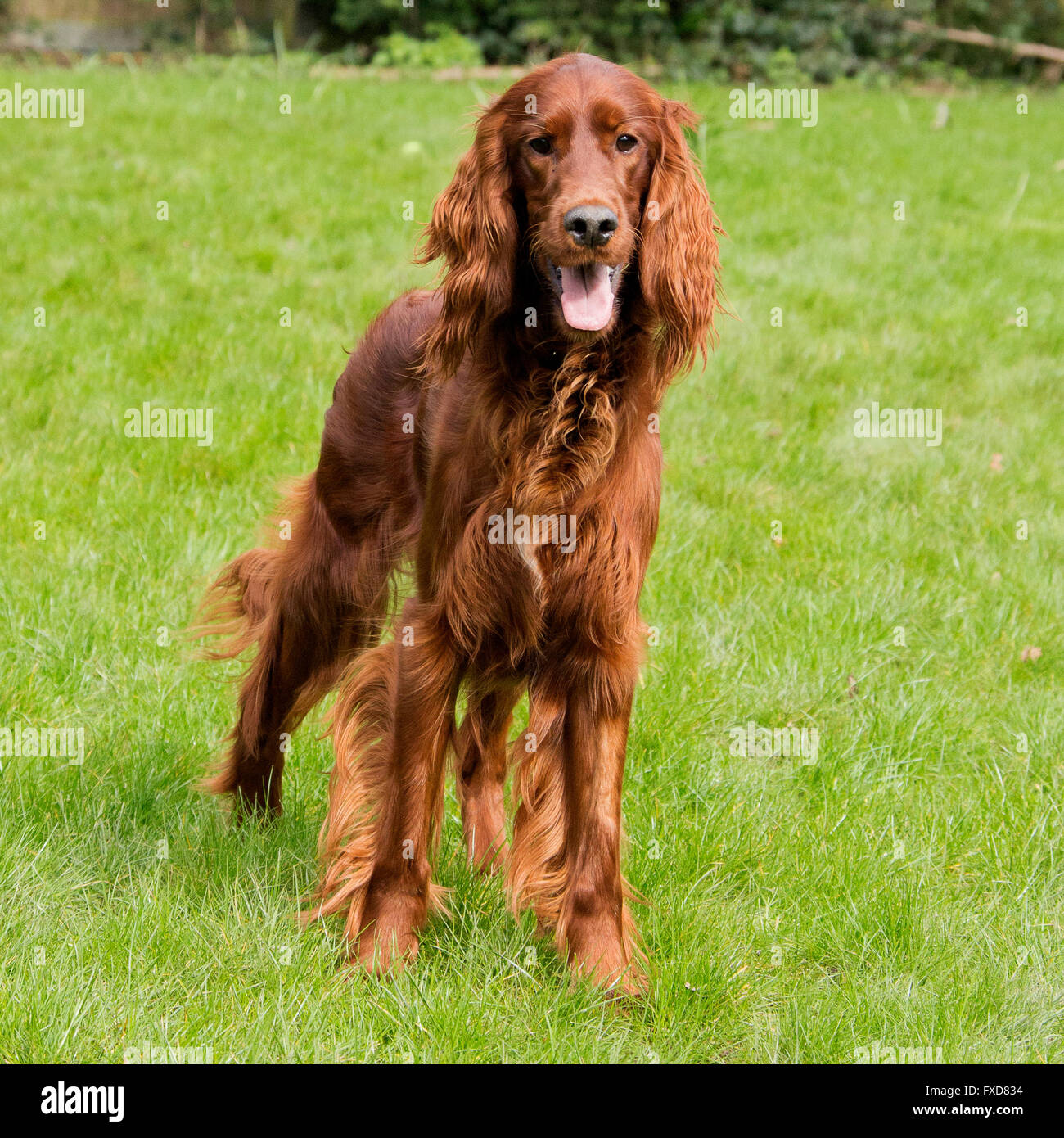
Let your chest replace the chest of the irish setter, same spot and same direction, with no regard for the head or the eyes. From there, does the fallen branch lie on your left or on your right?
on your left

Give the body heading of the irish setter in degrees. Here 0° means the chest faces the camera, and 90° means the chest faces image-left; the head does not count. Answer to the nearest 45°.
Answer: approximately 315°
